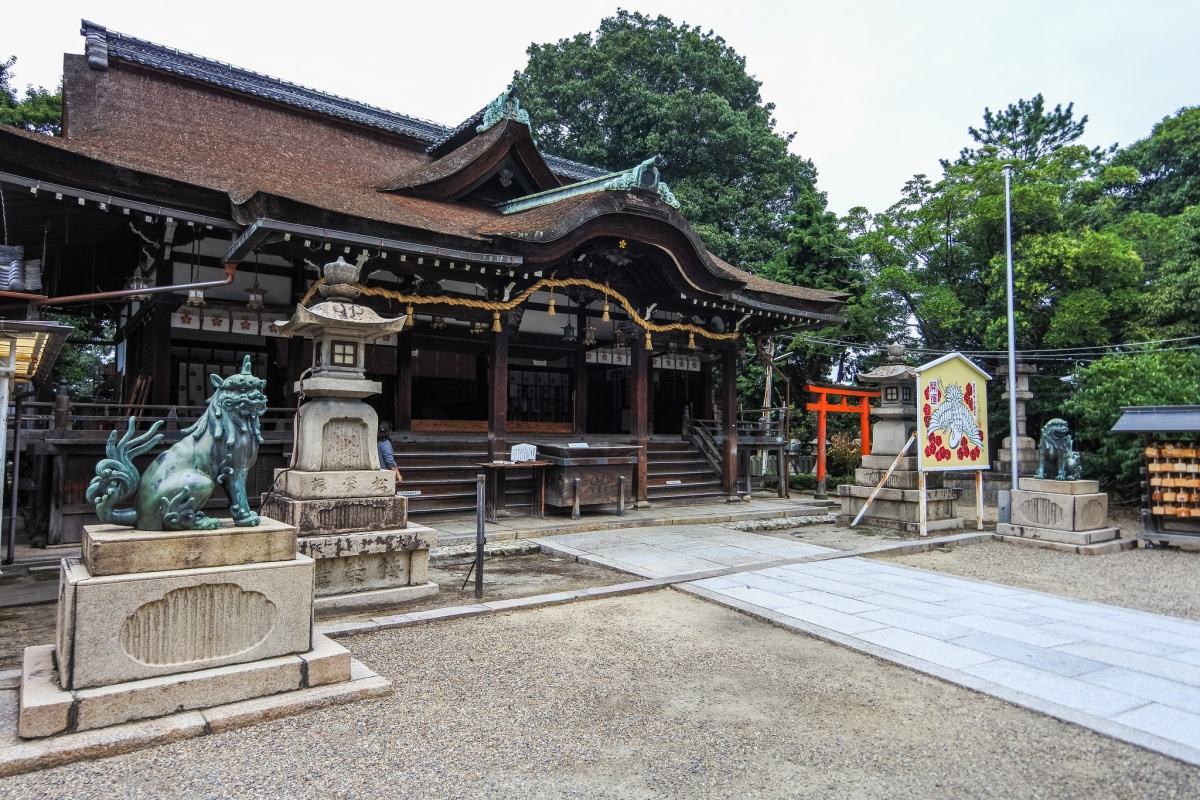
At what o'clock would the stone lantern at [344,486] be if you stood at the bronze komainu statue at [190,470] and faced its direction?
The stone lantern is roughly at 10 o'clock from the bronze komainu statue.

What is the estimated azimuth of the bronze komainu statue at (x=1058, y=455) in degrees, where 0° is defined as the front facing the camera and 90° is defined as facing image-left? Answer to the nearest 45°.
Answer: approximately 45°

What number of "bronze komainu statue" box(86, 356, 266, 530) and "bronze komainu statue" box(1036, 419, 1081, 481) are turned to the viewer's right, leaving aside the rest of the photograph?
1

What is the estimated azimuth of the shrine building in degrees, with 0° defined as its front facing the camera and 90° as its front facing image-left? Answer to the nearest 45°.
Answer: approximately 315°

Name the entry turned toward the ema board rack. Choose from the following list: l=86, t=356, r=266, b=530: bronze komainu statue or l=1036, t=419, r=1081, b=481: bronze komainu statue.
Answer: l=86, t=356, r=266, b=530: bronze komainu statue

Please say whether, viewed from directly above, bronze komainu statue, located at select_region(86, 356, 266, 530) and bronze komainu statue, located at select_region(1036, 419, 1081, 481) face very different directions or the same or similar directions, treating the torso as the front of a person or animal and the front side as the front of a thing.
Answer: very different directions

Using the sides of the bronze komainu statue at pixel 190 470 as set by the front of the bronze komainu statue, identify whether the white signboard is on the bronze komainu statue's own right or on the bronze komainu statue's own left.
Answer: on the bronze komainu statue's own left

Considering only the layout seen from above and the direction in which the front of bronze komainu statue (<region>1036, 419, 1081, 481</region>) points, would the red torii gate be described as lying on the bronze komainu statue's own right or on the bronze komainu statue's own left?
on the bronze komainu statue's own right

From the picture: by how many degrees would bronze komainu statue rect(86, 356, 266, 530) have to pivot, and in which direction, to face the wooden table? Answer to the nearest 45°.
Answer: approximately 45° to its left

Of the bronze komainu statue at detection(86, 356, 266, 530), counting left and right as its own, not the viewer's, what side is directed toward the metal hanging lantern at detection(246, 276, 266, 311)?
left

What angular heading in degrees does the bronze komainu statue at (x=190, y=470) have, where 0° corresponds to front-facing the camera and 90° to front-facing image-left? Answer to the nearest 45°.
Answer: approximately 270°
